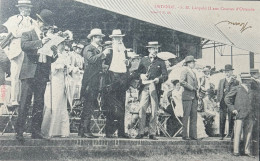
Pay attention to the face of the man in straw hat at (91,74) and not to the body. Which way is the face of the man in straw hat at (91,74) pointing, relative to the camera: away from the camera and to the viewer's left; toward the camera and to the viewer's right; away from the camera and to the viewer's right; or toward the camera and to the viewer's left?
toward the camera and to the viewer's right

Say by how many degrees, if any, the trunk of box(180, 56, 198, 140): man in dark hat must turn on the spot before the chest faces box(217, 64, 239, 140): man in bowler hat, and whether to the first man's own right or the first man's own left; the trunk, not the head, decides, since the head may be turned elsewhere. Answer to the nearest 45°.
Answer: approximately 90° to the first man's own left

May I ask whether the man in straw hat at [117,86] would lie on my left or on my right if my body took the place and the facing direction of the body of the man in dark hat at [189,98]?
on my right

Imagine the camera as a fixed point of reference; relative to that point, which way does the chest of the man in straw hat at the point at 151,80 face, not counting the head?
toward the camera

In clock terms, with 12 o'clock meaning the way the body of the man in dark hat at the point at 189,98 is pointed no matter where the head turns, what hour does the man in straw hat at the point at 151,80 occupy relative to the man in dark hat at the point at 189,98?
the man in straw hat at the point at 151,80 is roughly at 4 o'clock from the man in dark hat at the point at 189,98.

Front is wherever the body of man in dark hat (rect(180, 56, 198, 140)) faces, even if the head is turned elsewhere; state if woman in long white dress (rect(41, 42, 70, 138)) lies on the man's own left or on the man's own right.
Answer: on the man's own right
